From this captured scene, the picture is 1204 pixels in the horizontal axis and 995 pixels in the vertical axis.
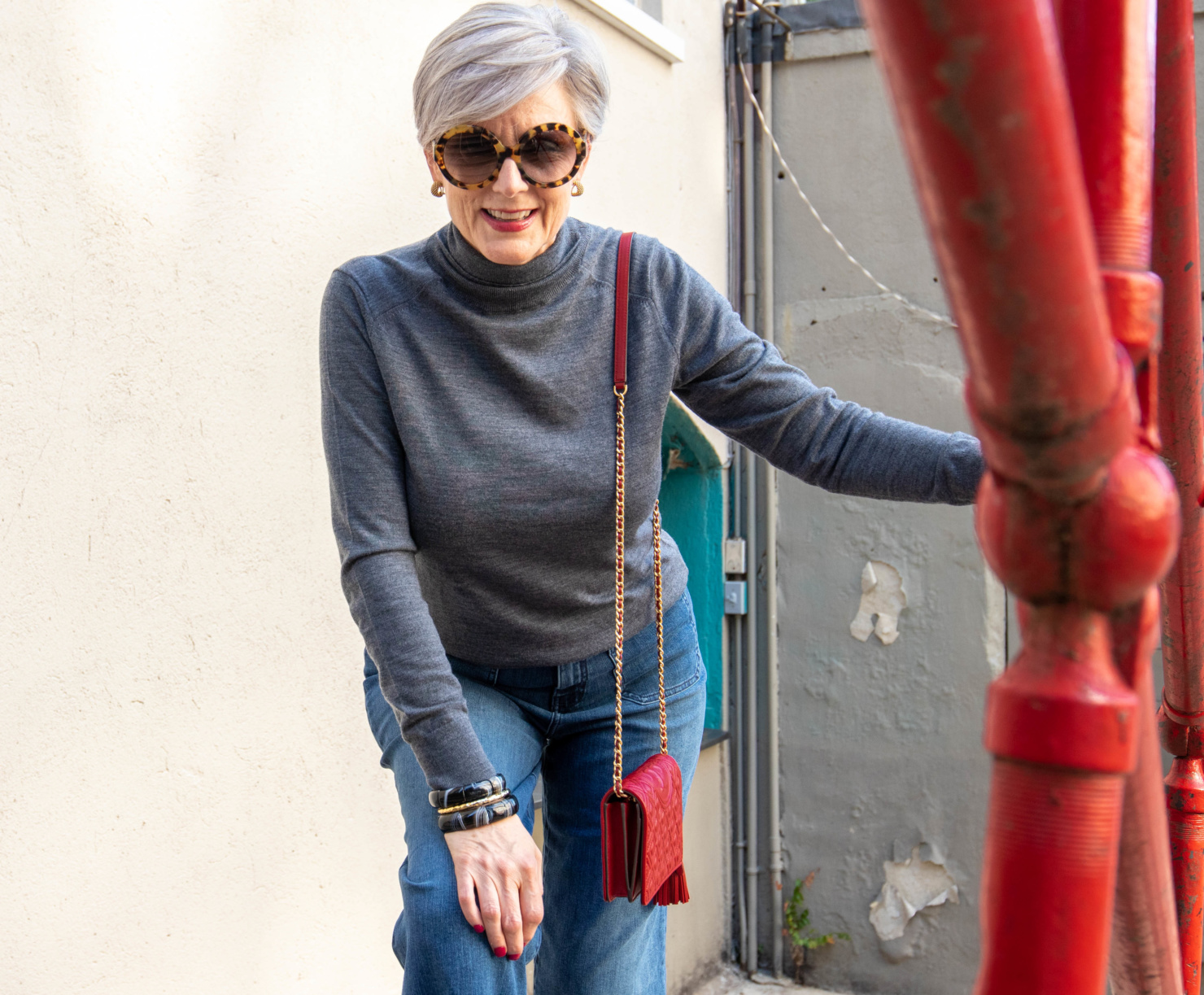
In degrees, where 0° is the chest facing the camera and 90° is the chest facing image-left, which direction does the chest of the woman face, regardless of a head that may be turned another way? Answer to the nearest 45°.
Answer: approximately 0°

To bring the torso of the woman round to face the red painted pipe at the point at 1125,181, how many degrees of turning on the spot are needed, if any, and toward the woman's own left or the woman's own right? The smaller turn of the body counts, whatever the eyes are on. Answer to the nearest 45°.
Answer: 0° — they already face it

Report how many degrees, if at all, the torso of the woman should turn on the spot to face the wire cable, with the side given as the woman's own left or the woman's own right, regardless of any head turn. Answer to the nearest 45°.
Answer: approximately 180°

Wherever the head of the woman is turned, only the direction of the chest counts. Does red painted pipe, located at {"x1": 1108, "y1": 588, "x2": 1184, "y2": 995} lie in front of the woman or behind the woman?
in front

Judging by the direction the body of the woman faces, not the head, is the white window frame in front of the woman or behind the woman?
behind

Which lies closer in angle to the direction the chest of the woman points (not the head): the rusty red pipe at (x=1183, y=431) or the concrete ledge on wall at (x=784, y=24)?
the rusty red pipe

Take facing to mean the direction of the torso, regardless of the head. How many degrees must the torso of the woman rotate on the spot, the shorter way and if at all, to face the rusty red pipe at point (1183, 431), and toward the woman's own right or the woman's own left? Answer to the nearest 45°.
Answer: approximately 45° to the woman's own left
